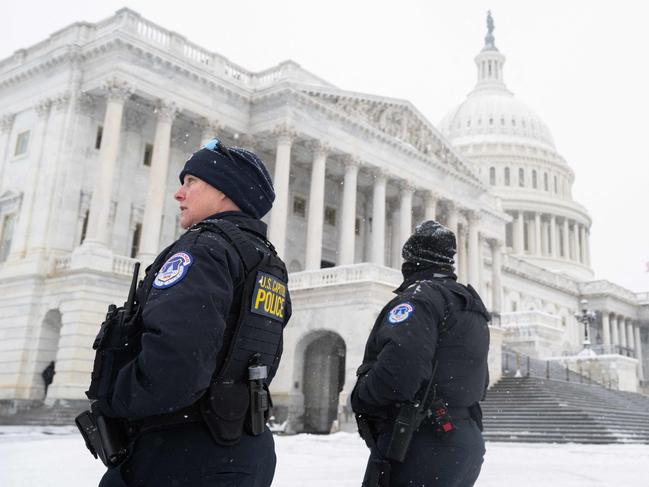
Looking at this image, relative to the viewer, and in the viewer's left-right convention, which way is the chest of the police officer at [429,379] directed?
facing away from the viewer and to the left of the viewer

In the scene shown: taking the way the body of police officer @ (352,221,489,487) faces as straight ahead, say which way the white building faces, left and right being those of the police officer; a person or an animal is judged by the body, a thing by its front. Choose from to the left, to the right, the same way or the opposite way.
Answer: the opposite way

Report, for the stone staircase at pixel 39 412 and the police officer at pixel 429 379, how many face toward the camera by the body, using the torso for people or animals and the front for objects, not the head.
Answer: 1
